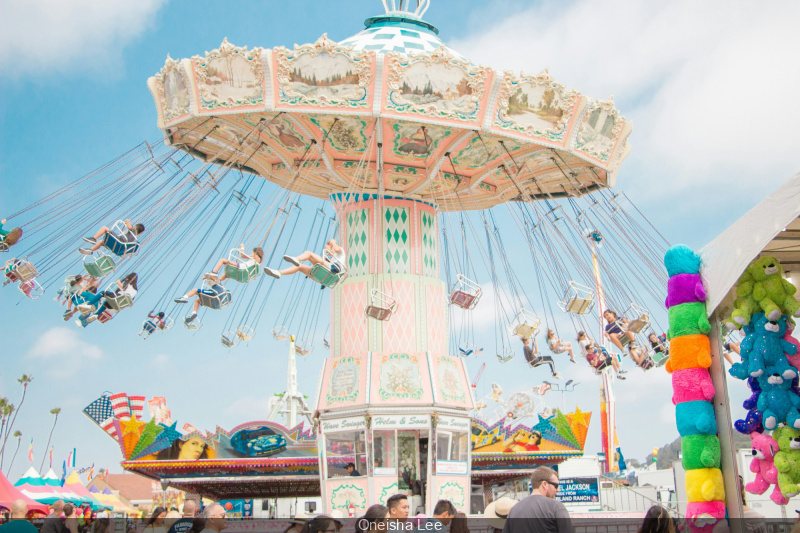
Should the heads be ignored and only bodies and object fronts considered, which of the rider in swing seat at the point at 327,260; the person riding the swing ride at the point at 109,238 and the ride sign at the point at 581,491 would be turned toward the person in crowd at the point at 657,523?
the ride sign

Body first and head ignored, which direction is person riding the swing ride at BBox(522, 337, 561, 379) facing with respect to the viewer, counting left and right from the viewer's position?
facing to the right of the viewer

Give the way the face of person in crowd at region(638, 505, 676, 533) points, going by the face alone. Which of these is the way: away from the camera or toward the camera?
away from the camera

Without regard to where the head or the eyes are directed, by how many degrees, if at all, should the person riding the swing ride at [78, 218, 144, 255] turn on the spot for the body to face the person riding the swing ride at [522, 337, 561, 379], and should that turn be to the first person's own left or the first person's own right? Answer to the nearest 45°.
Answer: approximately 180°

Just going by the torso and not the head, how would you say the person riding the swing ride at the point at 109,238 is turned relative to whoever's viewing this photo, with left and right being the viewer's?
facing to the left of the viewer

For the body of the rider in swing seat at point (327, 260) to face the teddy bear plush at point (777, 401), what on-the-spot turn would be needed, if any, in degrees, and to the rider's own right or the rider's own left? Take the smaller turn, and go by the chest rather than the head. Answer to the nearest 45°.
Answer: approximately 135° to the rider's own left

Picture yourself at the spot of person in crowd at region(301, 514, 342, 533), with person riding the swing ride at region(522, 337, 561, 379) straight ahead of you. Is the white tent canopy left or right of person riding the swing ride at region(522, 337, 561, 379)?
right

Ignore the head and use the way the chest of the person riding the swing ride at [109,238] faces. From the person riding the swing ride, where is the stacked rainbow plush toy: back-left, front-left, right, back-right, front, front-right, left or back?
back-left

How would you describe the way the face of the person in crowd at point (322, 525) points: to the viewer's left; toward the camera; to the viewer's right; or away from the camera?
away from the camera

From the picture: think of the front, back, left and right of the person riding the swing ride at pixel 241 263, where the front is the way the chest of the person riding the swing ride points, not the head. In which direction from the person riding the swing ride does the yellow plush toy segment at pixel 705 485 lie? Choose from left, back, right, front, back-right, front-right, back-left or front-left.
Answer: back-left

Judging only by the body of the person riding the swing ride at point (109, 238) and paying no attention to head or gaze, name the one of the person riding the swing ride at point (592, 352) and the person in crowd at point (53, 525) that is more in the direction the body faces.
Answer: the person in crowd

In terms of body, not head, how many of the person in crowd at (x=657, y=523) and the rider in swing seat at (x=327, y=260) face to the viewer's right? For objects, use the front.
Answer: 0

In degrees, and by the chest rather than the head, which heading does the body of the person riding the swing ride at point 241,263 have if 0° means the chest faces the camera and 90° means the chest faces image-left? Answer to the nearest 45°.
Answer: approximately 90°

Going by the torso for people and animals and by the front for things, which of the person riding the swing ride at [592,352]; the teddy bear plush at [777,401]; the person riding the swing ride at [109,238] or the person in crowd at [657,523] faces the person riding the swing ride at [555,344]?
the person in crowd
